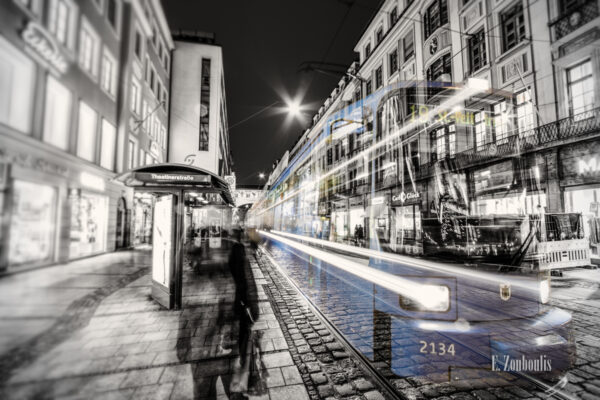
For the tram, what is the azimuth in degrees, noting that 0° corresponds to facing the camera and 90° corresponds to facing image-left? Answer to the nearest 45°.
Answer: approximately 315°

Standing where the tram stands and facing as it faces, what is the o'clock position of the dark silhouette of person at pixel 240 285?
The dark silhouette of person is roughly at 2 o'clock from the tram.

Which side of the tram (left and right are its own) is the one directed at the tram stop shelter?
right
